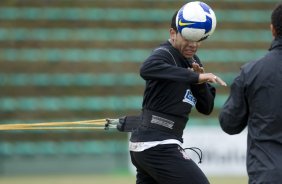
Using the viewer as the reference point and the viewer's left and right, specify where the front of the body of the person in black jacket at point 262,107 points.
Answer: facing away from the viewer

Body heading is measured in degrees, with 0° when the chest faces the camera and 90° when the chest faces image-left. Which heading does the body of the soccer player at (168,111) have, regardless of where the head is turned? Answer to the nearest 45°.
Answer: approximately 315°
